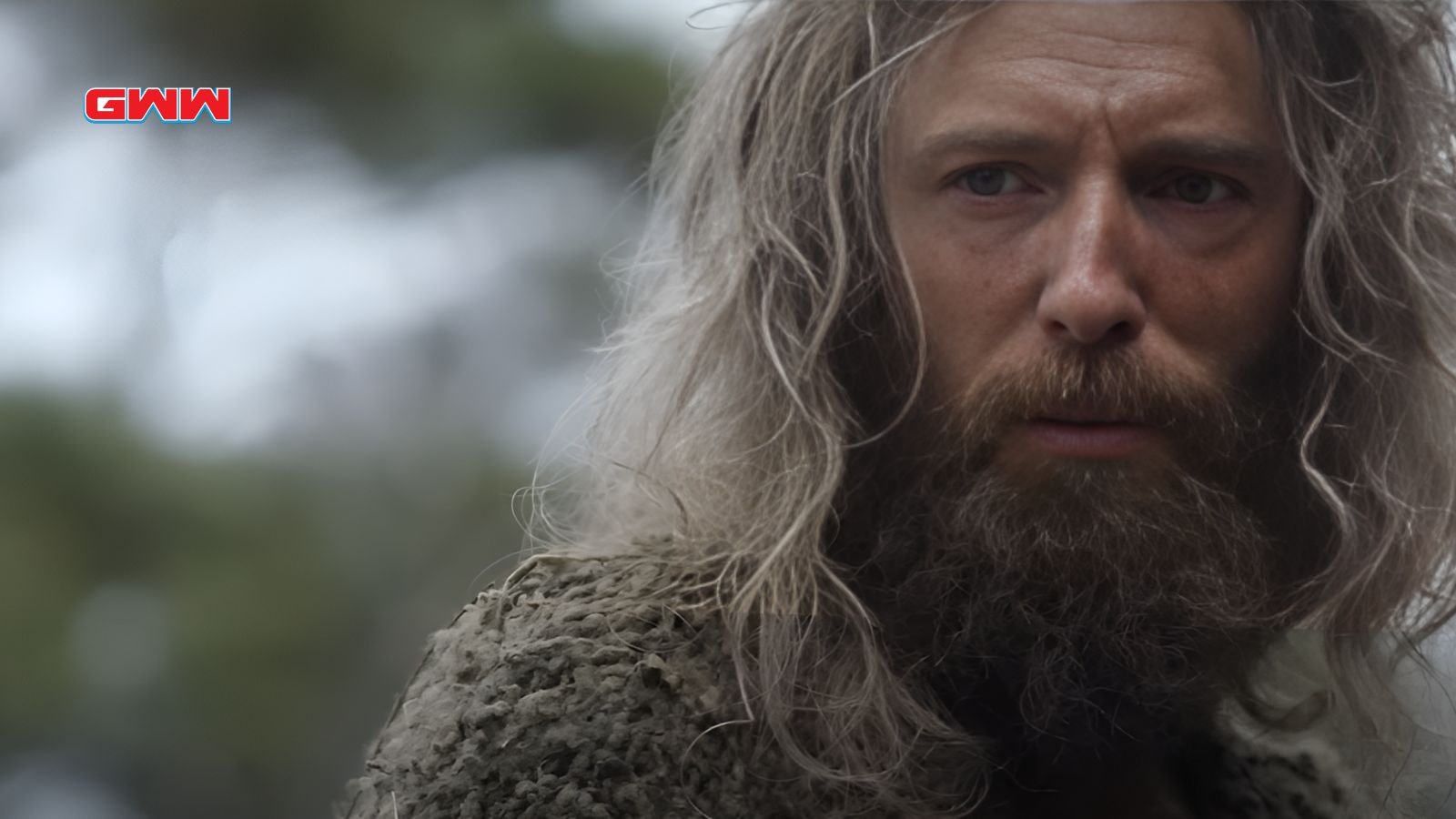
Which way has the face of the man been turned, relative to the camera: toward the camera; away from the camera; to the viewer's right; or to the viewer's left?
toward the camera

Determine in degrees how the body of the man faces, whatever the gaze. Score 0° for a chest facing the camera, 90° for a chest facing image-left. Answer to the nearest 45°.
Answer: approximately 315°
